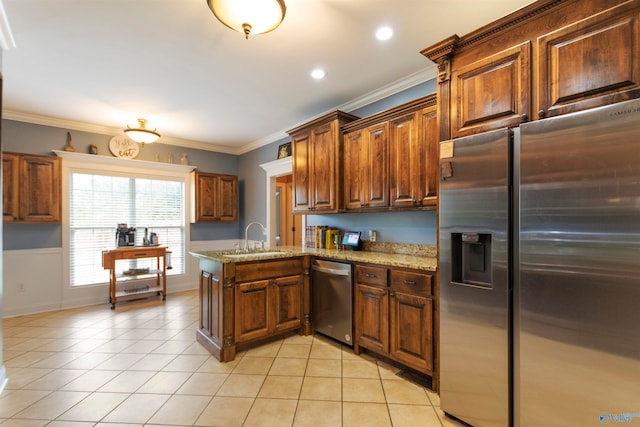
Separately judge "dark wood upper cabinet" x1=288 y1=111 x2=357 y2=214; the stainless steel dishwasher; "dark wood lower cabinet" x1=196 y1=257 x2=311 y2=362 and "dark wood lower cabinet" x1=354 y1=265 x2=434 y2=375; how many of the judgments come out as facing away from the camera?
0

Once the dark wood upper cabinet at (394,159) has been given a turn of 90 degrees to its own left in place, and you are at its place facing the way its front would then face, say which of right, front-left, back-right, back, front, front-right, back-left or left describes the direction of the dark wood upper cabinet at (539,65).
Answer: front

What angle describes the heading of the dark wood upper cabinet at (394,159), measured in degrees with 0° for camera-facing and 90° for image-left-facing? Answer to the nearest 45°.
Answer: approximately 45°

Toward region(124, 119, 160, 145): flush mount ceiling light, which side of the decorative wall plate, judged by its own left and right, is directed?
front

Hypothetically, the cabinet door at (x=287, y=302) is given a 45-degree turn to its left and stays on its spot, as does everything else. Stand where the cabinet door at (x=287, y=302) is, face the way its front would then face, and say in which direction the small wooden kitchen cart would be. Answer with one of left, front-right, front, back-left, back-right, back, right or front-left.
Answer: back-left

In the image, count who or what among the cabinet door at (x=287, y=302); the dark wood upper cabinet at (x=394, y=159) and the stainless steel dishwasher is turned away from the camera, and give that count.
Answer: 0

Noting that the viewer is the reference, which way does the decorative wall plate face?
facing the viewer

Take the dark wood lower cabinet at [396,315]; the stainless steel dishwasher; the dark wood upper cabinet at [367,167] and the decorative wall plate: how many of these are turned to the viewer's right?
0

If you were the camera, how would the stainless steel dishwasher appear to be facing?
facing the viewer and to the left of the viewer

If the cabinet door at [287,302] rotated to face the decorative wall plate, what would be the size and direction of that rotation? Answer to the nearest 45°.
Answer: approximately 180°

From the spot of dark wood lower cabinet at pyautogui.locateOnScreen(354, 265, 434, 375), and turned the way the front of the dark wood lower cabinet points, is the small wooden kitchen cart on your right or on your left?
on your right

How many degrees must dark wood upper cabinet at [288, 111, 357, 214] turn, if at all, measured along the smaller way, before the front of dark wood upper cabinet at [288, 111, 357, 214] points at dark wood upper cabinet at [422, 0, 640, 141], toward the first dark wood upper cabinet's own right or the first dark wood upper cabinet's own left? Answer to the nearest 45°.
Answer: approximately 90° to the first dark wood upper cabinet's own left

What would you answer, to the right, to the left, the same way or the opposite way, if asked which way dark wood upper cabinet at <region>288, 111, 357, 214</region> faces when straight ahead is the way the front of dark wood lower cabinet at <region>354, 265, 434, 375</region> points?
the same way

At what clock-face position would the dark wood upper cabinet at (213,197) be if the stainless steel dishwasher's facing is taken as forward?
The dark wood upper cabinet is roughly at 3 o'clock from the stainless steel dishwasher.

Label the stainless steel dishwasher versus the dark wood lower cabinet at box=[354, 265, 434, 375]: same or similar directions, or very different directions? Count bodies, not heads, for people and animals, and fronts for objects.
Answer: same or similar directions

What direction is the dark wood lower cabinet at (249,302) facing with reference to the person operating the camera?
facing the viewer and to the right of the viewer

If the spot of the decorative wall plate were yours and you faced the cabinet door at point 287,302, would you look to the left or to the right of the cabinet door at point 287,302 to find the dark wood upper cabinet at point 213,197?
left

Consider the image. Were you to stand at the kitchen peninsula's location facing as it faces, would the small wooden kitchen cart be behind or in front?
behind
